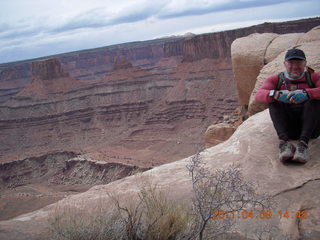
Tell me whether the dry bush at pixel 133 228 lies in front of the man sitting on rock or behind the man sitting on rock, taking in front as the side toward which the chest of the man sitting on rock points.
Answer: in front

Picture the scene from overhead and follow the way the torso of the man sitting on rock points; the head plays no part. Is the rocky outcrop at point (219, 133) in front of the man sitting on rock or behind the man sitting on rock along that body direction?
behind

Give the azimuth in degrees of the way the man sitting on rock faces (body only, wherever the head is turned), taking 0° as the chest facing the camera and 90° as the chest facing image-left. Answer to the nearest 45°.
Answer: approximately 0°

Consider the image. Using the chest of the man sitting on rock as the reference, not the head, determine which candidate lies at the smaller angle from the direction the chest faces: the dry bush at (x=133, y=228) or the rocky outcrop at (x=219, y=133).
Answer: the dry bush

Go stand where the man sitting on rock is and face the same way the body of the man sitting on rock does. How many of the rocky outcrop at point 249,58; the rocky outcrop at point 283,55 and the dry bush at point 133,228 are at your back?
2

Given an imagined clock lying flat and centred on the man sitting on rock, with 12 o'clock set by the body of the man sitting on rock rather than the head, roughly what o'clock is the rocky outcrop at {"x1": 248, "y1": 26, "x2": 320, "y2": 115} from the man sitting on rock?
The rocky outcrop is roughly at 6 o'clock from the man sitting on rock.

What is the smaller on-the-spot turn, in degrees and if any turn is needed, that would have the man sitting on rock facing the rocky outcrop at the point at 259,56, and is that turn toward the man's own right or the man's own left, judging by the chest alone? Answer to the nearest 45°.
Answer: approximately 180°

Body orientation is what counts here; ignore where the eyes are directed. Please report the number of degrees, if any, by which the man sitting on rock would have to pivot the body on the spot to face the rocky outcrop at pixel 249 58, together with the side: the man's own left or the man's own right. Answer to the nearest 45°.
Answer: approximately 180°
